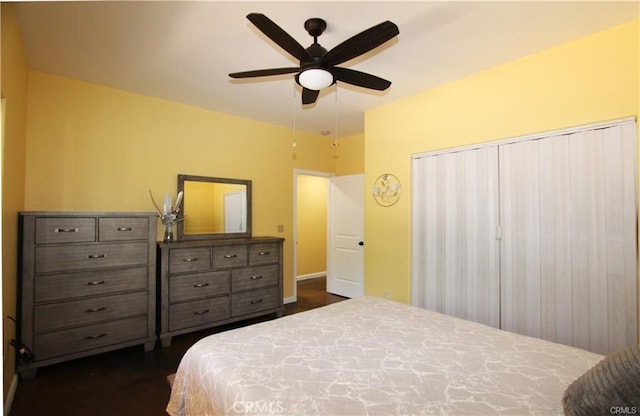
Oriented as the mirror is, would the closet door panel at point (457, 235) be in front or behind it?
in front

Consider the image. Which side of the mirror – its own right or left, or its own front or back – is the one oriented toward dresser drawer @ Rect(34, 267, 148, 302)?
right

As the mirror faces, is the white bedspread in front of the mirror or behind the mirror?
in front

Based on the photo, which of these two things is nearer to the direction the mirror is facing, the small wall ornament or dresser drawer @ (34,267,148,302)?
the small wall ornament

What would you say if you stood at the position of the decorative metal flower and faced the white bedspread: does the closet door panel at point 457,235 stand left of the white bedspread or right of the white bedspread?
left

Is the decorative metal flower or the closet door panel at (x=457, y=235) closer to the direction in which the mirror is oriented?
the closet door panel

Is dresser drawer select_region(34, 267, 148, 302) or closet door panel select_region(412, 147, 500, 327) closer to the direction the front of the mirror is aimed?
the closet door panel

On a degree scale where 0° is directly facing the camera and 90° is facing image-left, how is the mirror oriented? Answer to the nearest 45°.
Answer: approximately 315°
